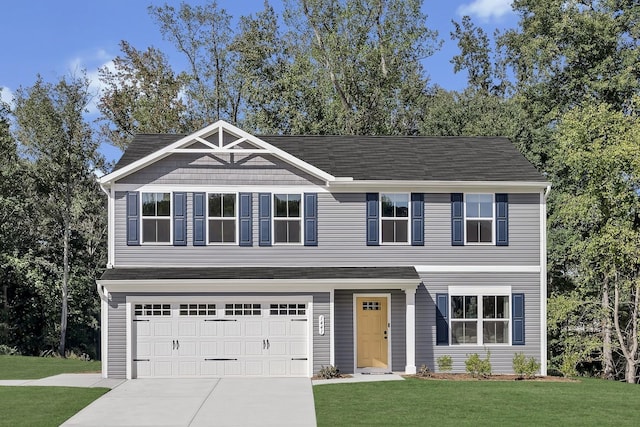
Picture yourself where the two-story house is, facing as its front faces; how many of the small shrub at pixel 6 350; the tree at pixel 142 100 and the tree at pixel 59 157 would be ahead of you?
0

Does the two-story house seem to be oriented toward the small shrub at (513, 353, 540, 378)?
no

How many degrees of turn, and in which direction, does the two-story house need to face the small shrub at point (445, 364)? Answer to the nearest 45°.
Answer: approximately 90° to its left

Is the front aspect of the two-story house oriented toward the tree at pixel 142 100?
no

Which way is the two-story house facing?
toward the camera

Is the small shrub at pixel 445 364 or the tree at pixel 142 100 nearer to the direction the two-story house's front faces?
the small shrub

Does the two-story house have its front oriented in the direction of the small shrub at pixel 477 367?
no

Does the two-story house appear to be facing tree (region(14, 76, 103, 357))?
no

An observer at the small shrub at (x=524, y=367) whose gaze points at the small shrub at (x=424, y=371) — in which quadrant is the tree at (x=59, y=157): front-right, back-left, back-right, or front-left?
front-right

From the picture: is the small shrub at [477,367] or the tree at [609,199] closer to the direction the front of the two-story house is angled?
the small shrub

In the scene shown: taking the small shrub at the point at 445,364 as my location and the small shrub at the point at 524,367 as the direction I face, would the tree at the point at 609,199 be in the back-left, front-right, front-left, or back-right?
front-left
